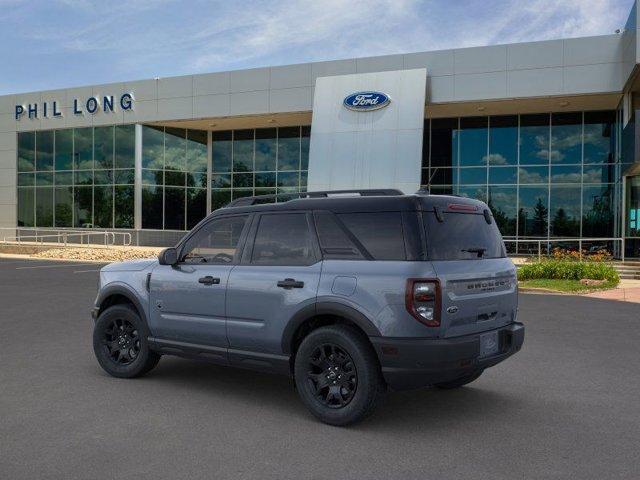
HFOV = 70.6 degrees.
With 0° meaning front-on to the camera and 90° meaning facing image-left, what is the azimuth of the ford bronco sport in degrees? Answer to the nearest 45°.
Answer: approximately 135°

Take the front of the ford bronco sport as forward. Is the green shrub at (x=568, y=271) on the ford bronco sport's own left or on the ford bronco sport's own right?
on the ford bronco sport's own right

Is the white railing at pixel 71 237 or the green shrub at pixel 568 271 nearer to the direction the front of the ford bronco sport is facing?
the white railing

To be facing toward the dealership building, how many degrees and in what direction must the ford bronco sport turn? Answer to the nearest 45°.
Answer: approximately 45° to its right

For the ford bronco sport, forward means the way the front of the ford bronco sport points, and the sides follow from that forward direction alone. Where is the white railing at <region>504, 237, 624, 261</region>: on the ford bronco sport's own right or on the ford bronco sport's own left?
on the ford bronco sport's own right

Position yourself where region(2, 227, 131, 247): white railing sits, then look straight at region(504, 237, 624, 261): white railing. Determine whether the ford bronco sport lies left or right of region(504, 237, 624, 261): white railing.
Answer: right
